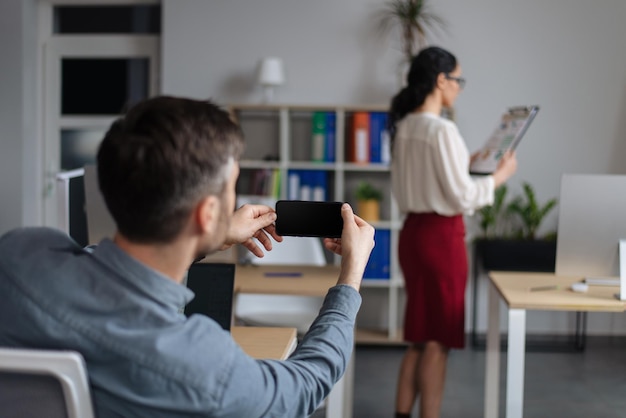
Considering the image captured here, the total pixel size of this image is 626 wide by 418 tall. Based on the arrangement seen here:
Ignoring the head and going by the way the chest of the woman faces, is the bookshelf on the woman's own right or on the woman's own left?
on the woman's own left

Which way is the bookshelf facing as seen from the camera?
toward the camera

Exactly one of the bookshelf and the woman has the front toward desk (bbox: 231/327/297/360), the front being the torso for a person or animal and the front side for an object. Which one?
the bookshelf

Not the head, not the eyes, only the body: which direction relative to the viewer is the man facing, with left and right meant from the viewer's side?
facing away from the viewer and to the right of the viewer

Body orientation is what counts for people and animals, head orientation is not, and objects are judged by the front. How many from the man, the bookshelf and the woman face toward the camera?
1

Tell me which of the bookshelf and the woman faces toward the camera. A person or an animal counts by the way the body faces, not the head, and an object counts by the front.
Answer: the bookshelf

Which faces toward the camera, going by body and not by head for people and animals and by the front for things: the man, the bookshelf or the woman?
the bookshelf

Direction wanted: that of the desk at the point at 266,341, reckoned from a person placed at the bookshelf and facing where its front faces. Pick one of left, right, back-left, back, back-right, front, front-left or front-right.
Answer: front

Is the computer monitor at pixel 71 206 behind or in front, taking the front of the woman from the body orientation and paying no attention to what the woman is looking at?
behind

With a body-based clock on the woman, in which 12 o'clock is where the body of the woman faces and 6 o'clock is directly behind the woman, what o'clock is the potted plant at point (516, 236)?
The potted plant is roughly at 11 o'clock from the woman.

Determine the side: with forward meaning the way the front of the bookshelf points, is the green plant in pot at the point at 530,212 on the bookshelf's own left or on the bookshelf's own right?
on the bookshelf's own left

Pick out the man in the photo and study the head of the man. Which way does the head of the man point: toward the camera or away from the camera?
away from the camera

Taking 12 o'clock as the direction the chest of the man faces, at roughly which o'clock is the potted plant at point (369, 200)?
The potted plant is roughly at 11 o'clock from the man.
